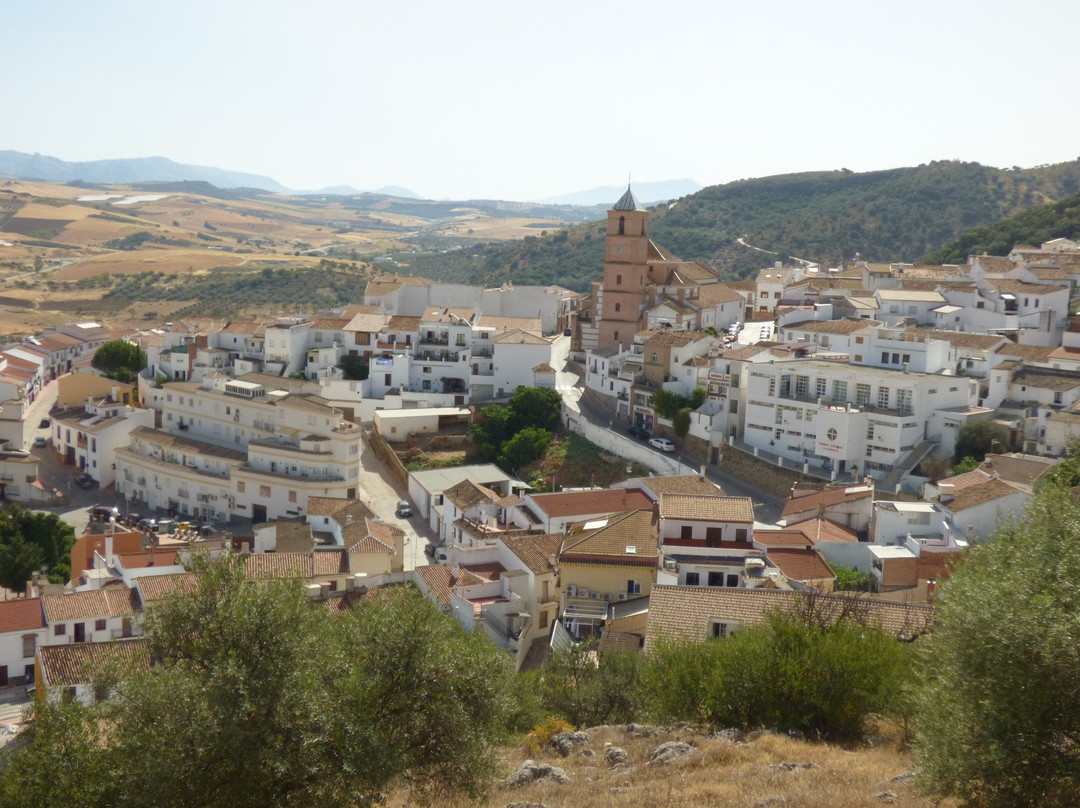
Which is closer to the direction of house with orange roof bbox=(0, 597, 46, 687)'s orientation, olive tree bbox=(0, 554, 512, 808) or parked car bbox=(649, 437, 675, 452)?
the olive tree

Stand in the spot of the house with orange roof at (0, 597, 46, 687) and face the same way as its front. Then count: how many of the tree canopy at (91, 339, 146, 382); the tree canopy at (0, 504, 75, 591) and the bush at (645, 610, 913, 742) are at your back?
2

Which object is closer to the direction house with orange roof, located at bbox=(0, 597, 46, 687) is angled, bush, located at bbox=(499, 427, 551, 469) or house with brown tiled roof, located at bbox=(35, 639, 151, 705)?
the house with brown tiled roof

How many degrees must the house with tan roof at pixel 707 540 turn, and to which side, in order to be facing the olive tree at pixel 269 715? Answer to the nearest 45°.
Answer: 0° — it already faces it

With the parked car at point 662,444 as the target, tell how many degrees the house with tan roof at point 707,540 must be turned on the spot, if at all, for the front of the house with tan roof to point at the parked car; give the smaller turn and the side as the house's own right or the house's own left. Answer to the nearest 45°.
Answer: approximately 180°

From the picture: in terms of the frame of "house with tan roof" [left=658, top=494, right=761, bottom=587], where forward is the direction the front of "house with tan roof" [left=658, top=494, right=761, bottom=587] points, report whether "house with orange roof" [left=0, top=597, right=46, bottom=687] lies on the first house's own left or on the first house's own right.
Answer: on the first house's own right

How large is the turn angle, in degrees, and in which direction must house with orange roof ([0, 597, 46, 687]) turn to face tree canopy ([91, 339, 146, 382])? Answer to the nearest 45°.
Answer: approximately 180°

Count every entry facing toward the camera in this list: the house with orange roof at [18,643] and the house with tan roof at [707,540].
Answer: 2

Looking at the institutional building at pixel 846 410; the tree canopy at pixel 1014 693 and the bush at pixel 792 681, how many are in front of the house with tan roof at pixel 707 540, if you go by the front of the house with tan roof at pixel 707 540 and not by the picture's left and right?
2

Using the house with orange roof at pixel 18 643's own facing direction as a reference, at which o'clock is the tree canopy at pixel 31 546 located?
The tree canopy is roughly at 6 o'clock from the house with orange roof.

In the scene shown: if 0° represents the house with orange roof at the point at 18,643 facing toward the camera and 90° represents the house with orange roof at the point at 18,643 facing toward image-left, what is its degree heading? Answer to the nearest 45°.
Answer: approximately 0°

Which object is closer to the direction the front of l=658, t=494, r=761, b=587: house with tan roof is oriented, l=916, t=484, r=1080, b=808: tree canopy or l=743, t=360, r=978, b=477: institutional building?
the tree canopy
